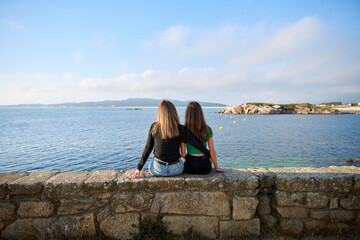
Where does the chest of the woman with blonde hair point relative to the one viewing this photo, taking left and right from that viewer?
facing away from the viewer

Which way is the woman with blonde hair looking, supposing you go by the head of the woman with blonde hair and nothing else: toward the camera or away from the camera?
away from the camera

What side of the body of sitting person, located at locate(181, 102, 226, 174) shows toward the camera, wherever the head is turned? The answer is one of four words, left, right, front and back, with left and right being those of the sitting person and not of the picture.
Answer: back

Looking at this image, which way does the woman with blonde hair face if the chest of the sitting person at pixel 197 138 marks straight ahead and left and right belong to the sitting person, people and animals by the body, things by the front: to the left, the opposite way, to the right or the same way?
the same way

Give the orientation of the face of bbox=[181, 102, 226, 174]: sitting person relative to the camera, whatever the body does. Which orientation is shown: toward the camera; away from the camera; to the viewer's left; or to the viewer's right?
away from the camera

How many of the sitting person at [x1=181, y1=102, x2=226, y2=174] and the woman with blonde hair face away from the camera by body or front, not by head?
2
